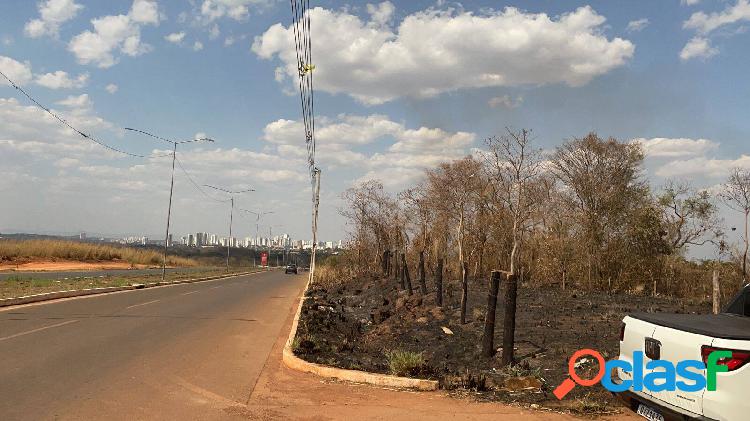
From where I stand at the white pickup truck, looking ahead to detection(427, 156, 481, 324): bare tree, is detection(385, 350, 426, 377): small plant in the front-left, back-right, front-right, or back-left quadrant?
front-left

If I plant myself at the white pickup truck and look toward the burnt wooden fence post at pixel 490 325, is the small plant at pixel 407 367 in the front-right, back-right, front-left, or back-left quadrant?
front-left

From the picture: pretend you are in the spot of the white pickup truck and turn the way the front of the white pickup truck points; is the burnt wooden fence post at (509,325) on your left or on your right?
on your left

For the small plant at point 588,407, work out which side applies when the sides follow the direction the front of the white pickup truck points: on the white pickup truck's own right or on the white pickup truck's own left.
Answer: on the white pickup truck's own left

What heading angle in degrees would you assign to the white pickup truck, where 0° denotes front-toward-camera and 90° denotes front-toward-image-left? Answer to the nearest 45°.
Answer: approximately 225°

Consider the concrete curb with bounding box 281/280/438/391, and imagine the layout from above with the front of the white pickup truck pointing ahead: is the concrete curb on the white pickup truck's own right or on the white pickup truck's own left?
on the white pickup truck's own left

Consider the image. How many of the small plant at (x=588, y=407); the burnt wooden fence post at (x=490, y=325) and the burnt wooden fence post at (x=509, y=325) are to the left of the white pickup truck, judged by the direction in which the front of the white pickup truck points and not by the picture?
3

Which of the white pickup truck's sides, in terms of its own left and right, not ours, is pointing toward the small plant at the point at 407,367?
left

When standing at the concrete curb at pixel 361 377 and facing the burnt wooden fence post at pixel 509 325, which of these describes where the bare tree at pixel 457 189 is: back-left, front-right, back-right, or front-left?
front-left

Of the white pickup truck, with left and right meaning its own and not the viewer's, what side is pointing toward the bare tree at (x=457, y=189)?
left
